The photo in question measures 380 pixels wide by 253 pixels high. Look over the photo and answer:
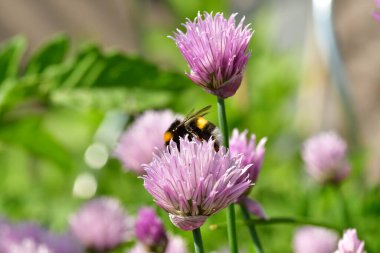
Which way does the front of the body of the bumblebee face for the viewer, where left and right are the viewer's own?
facing to the left of the viewer

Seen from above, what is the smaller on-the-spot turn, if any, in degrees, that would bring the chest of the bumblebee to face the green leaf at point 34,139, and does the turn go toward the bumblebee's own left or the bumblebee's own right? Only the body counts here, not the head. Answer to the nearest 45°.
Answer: approximately 45° to the bumblebee's own right
